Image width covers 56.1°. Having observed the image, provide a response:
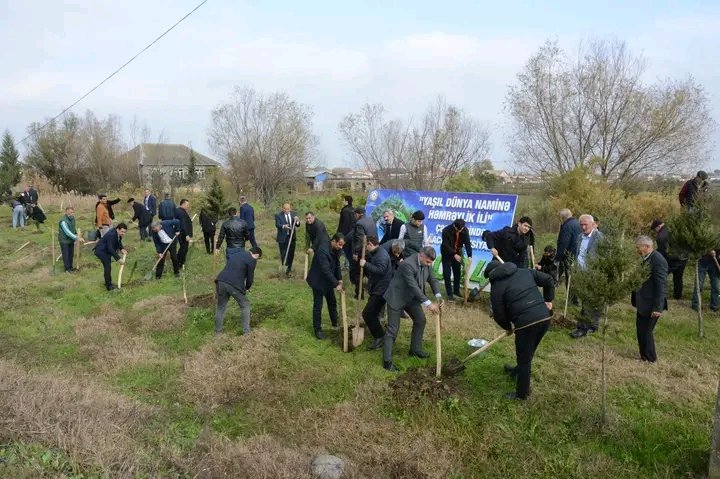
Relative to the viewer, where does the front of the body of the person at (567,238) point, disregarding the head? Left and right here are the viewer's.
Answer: facing to the left of the viewer

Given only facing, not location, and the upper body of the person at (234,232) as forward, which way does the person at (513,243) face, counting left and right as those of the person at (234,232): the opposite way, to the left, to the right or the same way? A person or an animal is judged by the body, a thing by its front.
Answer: the opposite way

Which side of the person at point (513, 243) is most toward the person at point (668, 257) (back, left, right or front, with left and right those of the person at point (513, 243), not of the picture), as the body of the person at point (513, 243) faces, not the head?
left

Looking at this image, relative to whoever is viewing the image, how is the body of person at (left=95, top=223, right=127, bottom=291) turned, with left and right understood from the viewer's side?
facing to the right of the viewer

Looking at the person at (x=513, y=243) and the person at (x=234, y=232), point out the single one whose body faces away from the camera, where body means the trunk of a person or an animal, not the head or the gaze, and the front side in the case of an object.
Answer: the person at (x=234, y=232)

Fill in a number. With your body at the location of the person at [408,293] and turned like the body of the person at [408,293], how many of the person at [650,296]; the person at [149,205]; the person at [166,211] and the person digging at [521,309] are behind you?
2

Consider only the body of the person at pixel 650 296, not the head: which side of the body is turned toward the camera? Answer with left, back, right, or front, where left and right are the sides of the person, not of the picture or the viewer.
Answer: left

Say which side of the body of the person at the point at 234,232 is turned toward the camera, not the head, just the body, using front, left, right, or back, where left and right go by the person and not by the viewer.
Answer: back

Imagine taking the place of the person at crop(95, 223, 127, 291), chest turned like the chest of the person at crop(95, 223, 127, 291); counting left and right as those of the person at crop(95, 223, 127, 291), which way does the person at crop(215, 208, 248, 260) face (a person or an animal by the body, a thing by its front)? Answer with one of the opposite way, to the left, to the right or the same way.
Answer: to the left
